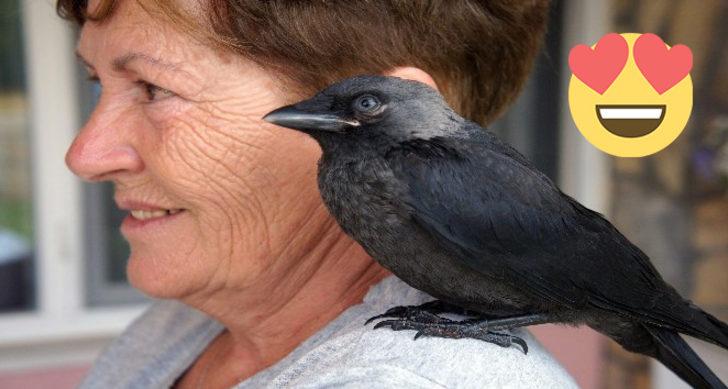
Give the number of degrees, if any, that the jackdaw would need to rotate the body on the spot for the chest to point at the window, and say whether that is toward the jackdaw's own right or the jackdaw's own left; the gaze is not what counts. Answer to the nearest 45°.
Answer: approximately 45° to the jackdaw's own right

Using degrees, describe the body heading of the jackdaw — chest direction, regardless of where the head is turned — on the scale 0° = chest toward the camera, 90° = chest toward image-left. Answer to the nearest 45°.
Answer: approximately 90°
